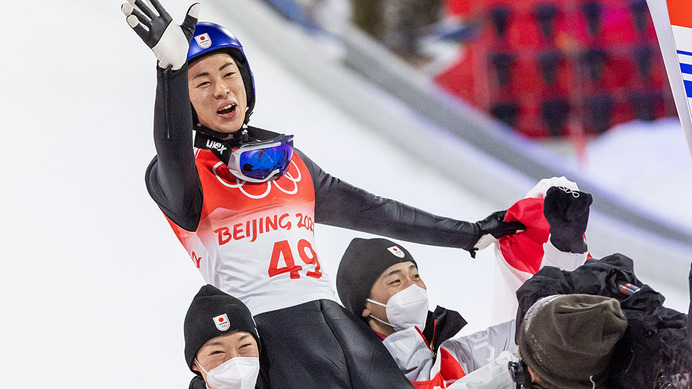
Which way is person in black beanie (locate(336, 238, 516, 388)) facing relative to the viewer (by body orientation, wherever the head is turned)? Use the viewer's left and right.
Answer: facing the viewer and to the right of the viewer

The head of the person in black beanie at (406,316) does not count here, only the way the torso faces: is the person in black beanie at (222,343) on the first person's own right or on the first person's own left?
on the first person's own right

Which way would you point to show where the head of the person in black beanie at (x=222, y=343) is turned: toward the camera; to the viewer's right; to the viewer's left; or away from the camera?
toward the camera

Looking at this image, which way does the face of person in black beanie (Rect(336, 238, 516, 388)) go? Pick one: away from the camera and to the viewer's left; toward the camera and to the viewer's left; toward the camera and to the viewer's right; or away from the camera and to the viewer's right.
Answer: toward the camera and to the viewer's right
